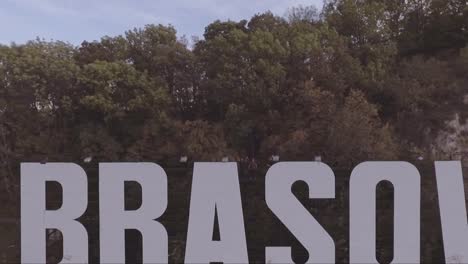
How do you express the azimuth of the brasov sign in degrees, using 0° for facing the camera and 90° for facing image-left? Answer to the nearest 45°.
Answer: approximately 0°
